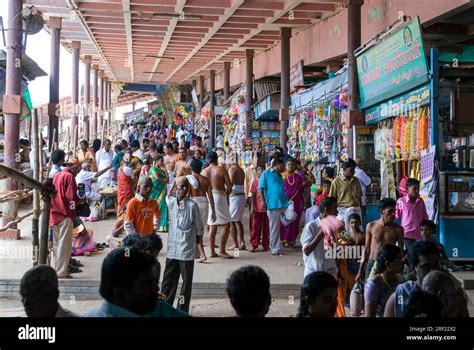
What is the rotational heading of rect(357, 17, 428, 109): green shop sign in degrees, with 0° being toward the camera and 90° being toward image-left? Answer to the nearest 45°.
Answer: approximately 45°

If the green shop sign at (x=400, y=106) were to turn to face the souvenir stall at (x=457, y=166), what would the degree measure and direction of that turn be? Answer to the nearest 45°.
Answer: approximately 90° to its left

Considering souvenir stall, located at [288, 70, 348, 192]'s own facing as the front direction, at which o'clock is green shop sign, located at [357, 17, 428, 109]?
The green shop sign is roughly at 10 o'clock from the souvenir stall.

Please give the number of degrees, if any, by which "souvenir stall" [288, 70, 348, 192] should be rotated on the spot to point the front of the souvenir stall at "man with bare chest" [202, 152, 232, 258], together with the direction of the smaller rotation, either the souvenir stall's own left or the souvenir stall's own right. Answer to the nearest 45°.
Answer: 0° — it already faces them

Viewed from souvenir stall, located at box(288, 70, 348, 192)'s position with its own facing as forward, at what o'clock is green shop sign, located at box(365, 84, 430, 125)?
The green shop sign is roughly at 10 o'clock from the souvenir stall.

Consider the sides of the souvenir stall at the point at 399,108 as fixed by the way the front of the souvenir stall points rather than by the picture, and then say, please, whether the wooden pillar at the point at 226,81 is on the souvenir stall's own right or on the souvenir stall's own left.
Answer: on the souvenir stall's own right

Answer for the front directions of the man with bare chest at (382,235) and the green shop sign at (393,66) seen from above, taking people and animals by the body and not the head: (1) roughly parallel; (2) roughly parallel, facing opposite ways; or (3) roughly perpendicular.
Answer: roughly perpendicular

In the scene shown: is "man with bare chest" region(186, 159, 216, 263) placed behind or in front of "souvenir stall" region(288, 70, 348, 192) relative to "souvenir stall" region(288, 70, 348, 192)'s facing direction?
in front
